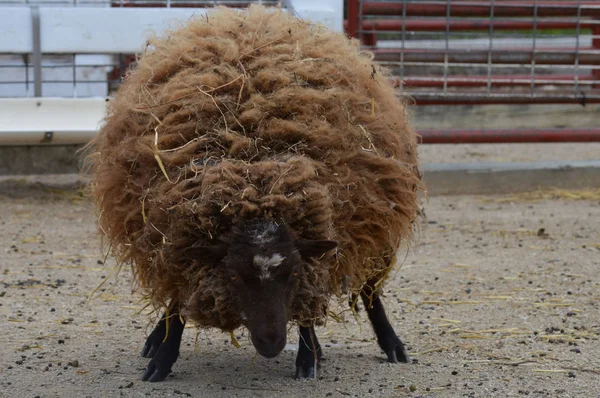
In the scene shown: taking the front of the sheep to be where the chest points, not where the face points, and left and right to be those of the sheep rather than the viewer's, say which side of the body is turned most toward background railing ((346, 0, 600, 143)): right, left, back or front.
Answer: back

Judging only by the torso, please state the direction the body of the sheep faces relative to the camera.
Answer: toward the camera
